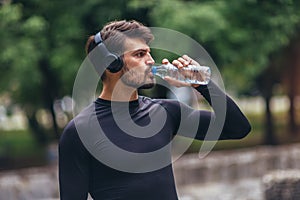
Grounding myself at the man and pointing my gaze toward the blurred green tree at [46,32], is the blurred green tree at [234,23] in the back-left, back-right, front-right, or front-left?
front-right

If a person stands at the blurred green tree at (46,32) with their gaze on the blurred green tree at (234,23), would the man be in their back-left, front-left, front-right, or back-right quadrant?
front-right

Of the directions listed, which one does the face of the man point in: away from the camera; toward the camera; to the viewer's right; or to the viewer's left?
to the viewer's right

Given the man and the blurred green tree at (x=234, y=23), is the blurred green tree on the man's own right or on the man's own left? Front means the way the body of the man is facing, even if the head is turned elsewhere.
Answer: on the man's own left

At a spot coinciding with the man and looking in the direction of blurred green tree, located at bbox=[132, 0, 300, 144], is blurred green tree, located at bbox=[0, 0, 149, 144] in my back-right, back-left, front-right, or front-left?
front-left

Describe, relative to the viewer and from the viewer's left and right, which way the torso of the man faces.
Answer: facing the viewer and to the right of the viewer

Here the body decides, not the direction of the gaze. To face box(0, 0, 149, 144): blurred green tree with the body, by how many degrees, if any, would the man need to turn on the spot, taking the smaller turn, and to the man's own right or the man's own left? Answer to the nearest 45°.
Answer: approximately 135° to the man's own left
